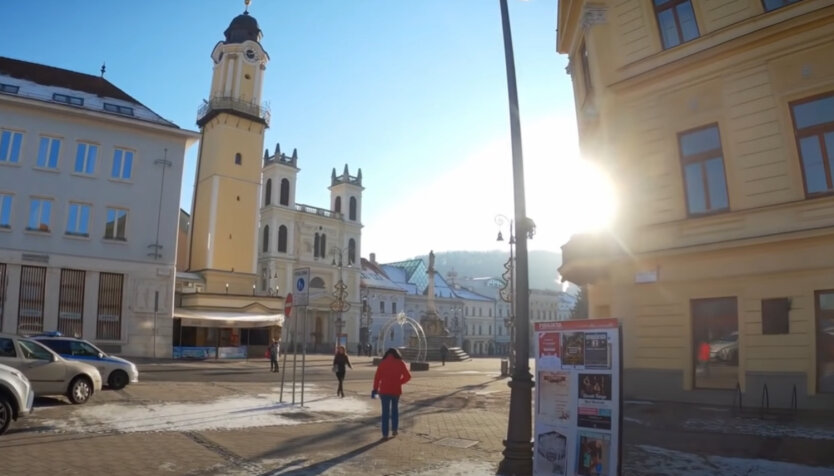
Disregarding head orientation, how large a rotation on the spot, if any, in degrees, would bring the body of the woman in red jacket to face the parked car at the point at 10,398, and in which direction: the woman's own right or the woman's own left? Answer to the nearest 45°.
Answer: approximately 90° to the woman's own left

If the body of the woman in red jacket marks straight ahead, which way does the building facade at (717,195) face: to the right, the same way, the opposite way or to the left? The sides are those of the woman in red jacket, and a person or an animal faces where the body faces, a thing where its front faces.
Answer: to the left

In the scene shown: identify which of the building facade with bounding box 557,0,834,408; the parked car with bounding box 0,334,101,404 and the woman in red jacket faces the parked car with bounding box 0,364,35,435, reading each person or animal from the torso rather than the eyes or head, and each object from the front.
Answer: the building facade

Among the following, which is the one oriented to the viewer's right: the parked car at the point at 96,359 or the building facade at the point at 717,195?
the parked car

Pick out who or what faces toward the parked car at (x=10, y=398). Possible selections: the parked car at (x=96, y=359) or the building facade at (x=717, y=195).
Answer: the building facade

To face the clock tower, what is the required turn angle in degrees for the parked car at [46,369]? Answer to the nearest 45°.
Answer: approximately 90° to its left

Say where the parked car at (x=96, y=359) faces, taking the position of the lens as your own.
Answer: facing to the right of the viewer

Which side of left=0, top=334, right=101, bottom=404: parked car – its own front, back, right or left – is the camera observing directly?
right

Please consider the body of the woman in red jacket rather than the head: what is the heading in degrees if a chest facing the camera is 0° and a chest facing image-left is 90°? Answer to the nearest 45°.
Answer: approximately 180°

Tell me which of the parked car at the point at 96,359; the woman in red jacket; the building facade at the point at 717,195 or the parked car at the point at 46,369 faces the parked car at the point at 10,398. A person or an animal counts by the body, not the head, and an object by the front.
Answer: the building facade
